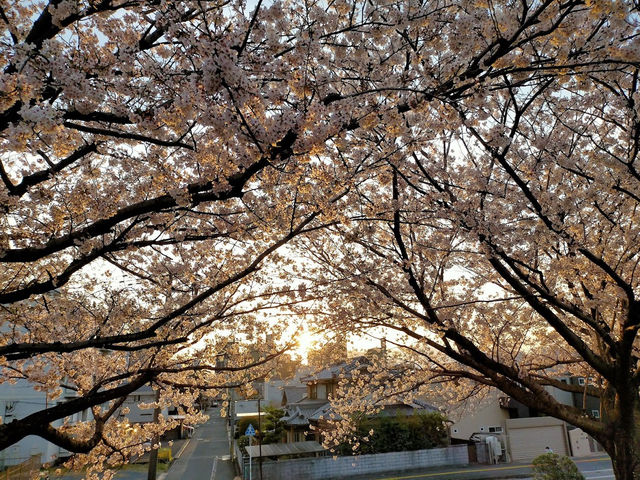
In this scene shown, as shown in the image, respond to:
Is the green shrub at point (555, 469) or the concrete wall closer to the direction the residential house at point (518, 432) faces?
the green shrub

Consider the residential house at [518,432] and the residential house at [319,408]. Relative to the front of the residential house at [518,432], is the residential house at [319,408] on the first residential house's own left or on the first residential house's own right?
on the first residential house's own right

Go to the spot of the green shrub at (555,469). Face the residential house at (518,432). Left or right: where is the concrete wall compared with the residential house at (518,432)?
left

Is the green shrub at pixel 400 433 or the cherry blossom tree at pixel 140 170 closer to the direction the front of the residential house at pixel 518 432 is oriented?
the cherry blossom tree

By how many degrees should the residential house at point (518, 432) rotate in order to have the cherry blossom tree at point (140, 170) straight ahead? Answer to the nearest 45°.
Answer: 0° — it already faces it

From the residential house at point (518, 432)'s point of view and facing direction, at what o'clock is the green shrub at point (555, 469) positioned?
The green shrub is roughly at 12 o'clock from the residential house.

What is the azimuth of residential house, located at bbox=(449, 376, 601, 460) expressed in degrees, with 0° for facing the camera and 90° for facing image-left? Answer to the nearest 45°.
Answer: approximately 0°

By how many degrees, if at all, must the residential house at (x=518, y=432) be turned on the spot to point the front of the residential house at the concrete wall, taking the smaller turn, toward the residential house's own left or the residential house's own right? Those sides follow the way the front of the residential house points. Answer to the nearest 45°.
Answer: approximately 45° to the residential house's own right

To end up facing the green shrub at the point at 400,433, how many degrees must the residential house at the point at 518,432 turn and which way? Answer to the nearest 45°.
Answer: approximately 45° to its right
